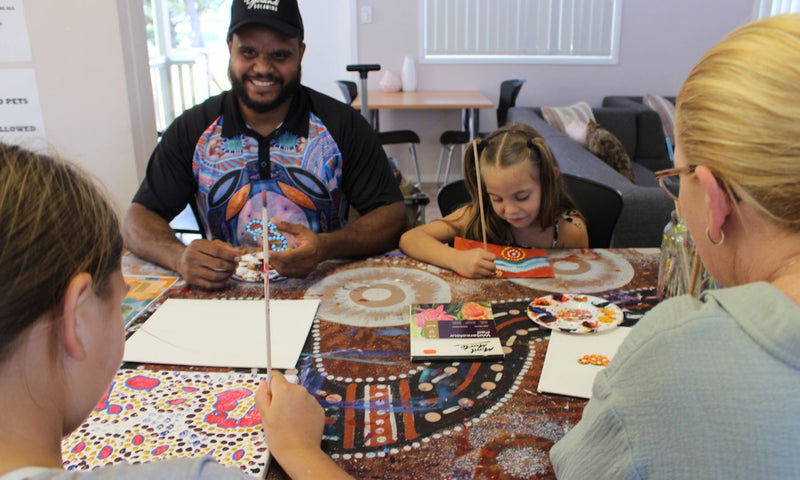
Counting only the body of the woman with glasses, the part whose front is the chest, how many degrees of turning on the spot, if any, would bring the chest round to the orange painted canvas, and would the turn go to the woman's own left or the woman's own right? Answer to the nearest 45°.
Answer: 0° — they already face it

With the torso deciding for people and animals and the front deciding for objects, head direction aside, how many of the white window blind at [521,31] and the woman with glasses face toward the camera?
1

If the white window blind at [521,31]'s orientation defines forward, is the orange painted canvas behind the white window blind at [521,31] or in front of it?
in front

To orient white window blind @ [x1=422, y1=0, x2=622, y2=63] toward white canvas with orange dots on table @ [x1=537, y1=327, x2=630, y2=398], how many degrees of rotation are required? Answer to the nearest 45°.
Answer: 0° — it already faces it

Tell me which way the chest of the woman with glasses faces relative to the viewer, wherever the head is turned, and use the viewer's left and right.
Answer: facing away from the viewer and to the left of the viewer

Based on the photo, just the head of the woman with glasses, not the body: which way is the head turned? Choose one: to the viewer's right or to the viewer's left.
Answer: to the viewer's left

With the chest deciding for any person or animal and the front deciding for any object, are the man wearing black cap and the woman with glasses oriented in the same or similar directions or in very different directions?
very different directions

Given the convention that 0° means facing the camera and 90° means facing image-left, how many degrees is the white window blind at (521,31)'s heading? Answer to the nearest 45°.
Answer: approximately 0°
